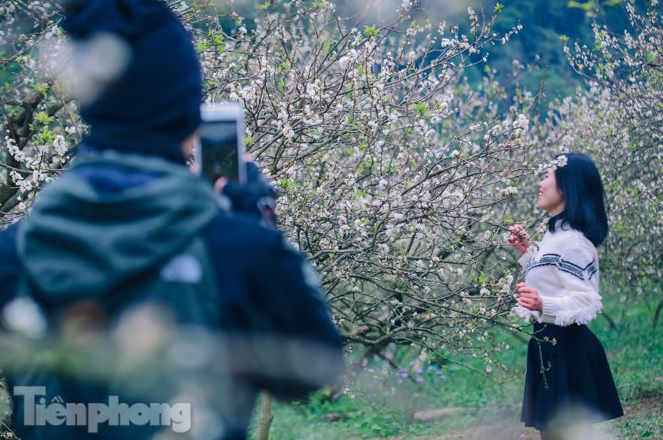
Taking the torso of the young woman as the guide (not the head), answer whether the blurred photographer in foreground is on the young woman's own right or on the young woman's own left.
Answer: on the young woman's own left

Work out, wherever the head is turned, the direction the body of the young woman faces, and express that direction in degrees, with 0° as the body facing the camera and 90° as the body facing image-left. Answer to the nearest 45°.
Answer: approximately 90°
